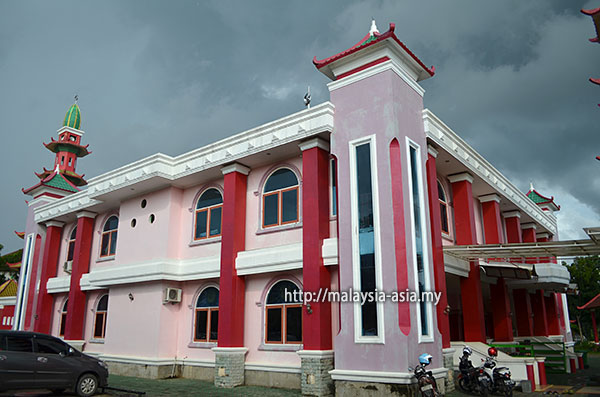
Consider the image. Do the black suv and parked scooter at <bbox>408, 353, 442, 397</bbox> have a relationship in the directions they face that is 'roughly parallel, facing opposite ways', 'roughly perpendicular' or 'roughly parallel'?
roughly perpendicular

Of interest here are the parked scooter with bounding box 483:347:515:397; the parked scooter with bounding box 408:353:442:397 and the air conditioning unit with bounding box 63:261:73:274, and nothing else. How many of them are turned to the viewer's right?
0

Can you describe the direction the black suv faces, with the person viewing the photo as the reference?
facing to the right of the viewer

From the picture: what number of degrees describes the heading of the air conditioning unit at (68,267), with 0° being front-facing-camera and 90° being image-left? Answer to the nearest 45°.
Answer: approximately 45°

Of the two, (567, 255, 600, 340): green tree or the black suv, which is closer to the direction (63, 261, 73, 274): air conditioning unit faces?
the black suv

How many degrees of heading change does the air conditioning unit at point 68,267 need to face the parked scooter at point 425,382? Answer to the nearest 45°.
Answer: approximately 45° to its left

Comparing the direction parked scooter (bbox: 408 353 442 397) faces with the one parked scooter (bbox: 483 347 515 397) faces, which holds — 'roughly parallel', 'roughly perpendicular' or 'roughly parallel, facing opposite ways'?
roughly parallel
